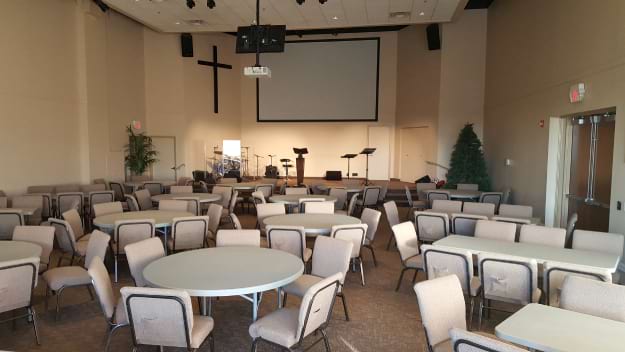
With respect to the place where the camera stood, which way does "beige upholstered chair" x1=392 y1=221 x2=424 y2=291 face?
facing the viewer and to the right of the viewer

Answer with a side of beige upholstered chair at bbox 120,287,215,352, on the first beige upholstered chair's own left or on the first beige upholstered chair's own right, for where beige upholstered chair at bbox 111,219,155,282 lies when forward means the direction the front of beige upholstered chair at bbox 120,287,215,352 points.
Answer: on the first beige upholstered chair's own left

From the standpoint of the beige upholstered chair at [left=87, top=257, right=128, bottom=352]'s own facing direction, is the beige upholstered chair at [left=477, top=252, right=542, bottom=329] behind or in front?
in front

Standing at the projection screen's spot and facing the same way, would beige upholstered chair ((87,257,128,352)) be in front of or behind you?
in front

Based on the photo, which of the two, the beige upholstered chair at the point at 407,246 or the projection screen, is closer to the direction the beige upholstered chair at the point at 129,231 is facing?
the projection screen

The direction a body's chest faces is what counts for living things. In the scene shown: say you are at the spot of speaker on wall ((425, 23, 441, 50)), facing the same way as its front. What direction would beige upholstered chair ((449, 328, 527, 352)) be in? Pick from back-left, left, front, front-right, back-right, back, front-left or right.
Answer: front-left

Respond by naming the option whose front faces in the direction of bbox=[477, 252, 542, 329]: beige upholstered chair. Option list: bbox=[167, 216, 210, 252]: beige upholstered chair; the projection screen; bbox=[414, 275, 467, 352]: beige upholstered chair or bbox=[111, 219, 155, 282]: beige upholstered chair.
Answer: the projection screen

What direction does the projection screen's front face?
toward the camera

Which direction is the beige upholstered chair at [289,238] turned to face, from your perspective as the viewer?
facing away from the viewer and to the right of the viewer

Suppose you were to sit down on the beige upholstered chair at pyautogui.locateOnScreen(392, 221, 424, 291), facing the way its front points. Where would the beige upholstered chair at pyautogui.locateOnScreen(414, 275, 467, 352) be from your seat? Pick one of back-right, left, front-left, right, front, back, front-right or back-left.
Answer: front-right
